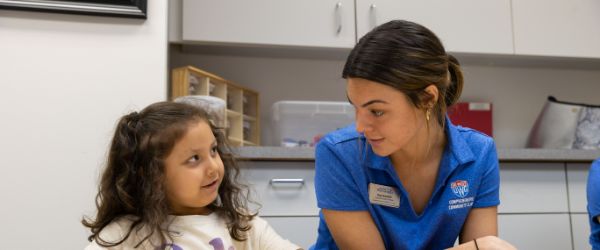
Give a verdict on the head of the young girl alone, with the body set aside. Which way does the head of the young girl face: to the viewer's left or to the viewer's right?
to the viewer's right

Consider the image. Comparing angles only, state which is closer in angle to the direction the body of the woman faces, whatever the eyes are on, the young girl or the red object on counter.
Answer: the young girl

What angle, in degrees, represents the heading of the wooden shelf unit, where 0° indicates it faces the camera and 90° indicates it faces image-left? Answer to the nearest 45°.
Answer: approximately 315°

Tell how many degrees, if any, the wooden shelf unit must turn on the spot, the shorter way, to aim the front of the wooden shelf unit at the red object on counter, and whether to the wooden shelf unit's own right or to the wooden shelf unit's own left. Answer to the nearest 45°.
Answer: approximately 45° to the wooden shelf unit's own left

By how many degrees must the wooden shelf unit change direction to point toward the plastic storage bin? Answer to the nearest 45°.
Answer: approximately 45° to its left

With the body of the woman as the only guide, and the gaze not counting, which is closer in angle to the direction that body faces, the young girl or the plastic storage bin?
the young girl

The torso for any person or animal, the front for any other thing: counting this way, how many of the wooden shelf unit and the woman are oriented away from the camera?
0

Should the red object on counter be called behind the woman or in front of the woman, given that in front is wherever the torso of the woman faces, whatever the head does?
behind
